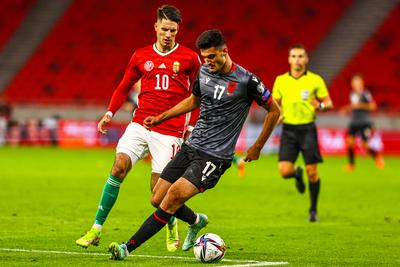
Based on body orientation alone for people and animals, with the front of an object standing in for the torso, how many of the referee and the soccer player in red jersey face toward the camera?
2

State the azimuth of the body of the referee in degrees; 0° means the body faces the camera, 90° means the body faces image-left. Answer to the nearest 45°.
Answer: approximately 0°

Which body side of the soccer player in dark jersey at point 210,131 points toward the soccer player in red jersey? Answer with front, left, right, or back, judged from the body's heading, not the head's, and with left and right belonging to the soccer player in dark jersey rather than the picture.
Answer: right

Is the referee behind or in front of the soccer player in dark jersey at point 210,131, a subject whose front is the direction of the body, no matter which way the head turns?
behind

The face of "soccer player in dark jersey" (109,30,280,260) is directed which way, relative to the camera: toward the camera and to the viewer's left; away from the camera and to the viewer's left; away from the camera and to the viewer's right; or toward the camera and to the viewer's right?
toward the camera and to the viewer's left

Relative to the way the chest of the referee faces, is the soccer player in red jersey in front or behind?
in front

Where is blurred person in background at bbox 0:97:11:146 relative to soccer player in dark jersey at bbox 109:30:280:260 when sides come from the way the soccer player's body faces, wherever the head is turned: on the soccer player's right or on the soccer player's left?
on the soccer player's right
